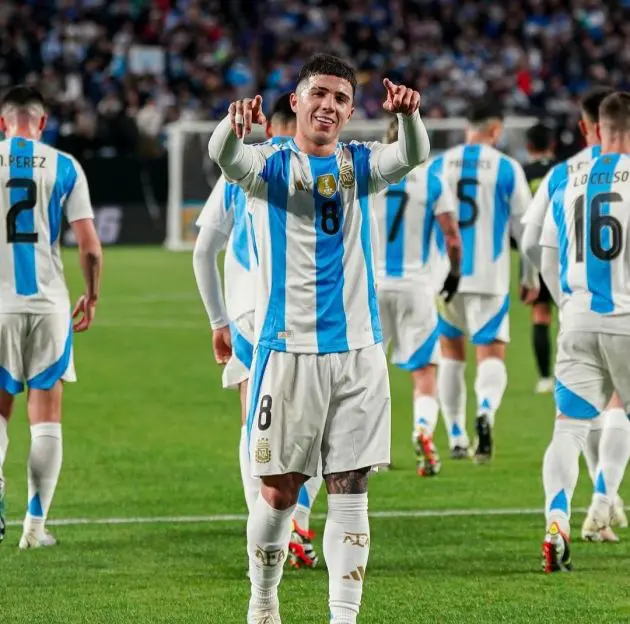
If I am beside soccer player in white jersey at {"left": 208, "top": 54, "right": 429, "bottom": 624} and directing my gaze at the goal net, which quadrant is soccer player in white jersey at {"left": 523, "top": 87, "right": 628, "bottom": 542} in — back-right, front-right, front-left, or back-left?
front-right

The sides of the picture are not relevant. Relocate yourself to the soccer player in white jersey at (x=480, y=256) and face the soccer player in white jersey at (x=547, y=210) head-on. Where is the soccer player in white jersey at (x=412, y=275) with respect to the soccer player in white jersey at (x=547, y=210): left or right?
right

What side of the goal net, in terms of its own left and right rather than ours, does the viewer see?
front

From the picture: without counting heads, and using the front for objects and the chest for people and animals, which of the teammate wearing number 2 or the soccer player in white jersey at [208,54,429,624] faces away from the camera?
the teammate wearing number 2

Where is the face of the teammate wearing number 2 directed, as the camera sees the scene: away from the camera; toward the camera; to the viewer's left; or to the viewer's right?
away from the camera

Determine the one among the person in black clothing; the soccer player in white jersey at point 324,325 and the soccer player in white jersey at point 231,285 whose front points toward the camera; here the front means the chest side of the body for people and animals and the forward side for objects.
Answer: the soccer player in white jersey at point 324,325

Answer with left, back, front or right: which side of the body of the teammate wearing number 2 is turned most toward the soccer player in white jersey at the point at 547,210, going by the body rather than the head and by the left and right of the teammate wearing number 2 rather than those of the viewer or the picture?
right

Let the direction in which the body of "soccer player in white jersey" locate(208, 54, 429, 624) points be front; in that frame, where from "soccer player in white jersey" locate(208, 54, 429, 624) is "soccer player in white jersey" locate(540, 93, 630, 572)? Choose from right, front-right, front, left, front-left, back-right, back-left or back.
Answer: back-left

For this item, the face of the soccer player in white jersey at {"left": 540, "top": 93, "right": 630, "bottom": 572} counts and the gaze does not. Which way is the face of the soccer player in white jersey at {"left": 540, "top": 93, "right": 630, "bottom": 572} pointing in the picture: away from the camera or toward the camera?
away from the camera

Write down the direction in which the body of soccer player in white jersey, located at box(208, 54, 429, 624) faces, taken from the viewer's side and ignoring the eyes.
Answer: toward the camera

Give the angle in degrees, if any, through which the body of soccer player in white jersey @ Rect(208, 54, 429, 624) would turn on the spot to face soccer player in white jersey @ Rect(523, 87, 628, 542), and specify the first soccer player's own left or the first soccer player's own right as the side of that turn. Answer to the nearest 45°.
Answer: approximately 135° to the first soccer player's own left

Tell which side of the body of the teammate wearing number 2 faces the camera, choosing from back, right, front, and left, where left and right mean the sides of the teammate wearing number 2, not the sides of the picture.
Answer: back

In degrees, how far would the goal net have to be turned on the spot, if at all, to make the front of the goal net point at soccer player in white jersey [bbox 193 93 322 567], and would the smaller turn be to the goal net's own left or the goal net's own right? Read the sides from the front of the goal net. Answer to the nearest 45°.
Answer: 0° — it already faces them

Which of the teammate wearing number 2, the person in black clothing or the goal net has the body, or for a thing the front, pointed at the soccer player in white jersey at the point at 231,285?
the goal net

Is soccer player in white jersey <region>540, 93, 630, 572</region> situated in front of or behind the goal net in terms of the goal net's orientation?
in front
